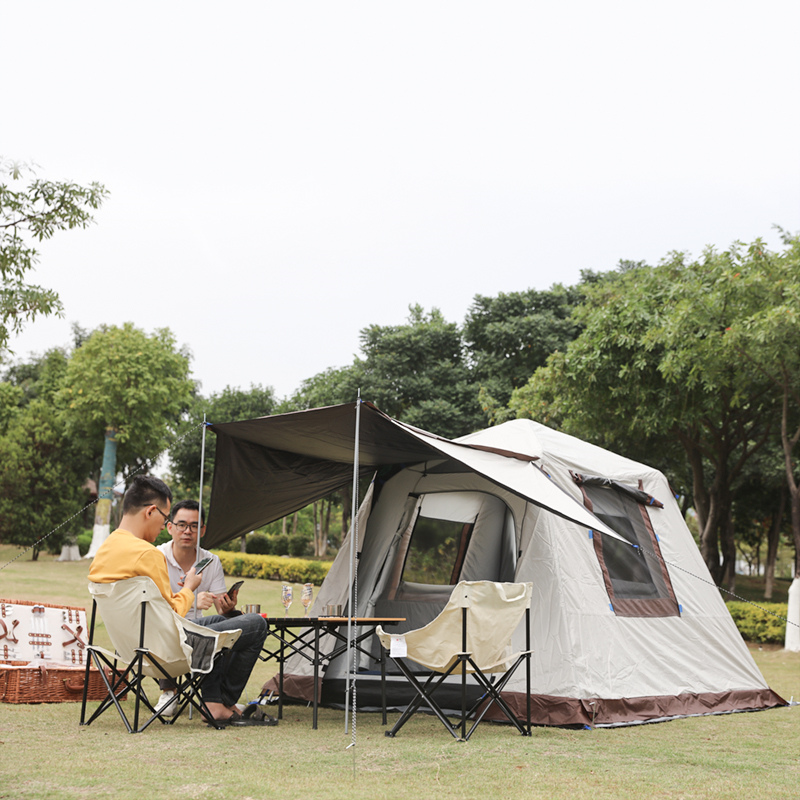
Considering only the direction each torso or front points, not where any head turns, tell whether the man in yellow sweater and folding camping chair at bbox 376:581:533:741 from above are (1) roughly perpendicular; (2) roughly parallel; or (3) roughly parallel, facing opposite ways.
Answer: roughly perpendicular

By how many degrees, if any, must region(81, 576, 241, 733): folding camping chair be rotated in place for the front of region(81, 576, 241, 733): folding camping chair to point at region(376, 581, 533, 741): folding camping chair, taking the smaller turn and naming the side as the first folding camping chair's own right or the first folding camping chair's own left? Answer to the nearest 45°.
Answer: approximately 45° to the first folding camping chair's own right

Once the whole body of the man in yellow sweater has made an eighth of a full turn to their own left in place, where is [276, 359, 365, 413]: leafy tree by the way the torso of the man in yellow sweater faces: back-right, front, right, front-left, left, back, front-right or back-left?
front

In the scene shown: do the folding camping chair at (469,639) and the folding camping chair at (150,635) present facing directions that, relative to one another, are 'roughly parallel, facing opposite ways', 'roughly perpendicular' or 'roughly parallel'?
roughly perpendicular

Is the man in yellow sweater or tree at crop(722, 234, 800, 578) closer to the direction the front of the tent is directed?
the man in yellow sweater

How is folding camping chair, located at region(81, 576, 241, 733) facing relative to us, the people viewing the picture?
facing away from the viewer and to the right of the viewer

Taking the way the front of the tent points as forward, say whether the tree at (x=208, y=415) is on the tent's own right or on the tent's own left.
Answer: on the tent's own right

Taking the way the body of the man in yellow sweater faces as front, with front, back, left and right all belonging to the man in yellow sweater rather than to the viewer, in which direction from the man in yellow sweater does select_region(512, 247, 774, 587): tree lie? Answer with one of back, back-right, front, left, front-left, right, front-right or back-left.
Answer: front

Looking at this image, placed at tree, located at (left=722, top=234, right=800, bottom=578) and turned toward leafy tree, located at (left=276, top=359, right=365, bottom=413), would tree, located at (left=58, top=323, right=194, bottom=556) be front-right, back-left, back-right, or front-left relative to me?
front-left

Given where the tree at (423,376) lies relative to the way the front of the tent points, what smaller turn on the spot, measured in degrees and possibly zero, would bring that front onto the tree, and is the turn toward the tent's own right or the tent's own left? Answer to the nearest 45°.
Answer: approximately 135° to the tent's own right

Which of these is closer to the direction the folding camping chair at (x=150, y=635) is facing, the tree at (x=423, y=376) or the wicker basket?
the tree

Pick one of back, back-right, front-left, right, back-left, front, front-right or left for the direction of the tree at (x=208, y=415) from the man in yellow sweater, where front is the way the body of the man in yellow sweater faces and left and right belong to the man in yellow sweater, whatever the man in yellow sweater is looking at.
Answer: front-left

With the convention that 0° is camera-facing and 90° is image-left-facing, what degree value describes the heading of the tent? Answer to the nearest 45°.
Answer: approximately 45°
